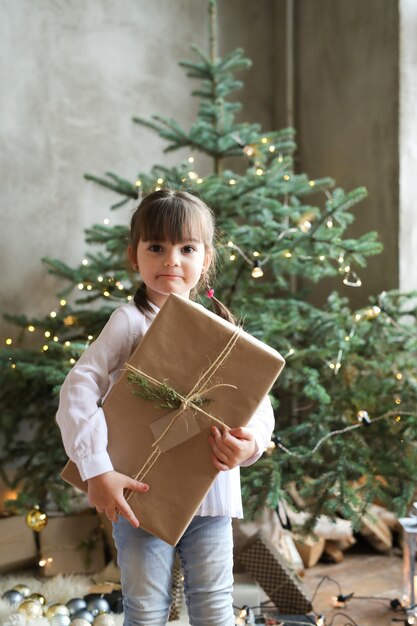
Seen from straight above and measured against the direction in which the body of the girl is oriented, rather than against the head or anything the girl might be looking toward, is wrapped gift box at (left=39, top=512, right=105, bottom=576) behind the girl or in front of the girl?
behind

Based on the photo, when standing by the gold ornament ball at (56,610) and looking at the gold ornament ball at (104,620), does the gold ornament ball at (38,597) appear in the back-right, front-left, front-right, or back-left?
back-left

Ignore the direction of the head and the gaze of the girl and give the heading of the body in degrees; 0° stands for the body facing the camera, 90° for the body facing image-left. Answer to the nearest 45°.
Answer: approximately 0°

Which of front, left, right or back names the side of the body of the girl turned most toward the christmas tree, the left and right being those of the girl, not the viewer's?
back
